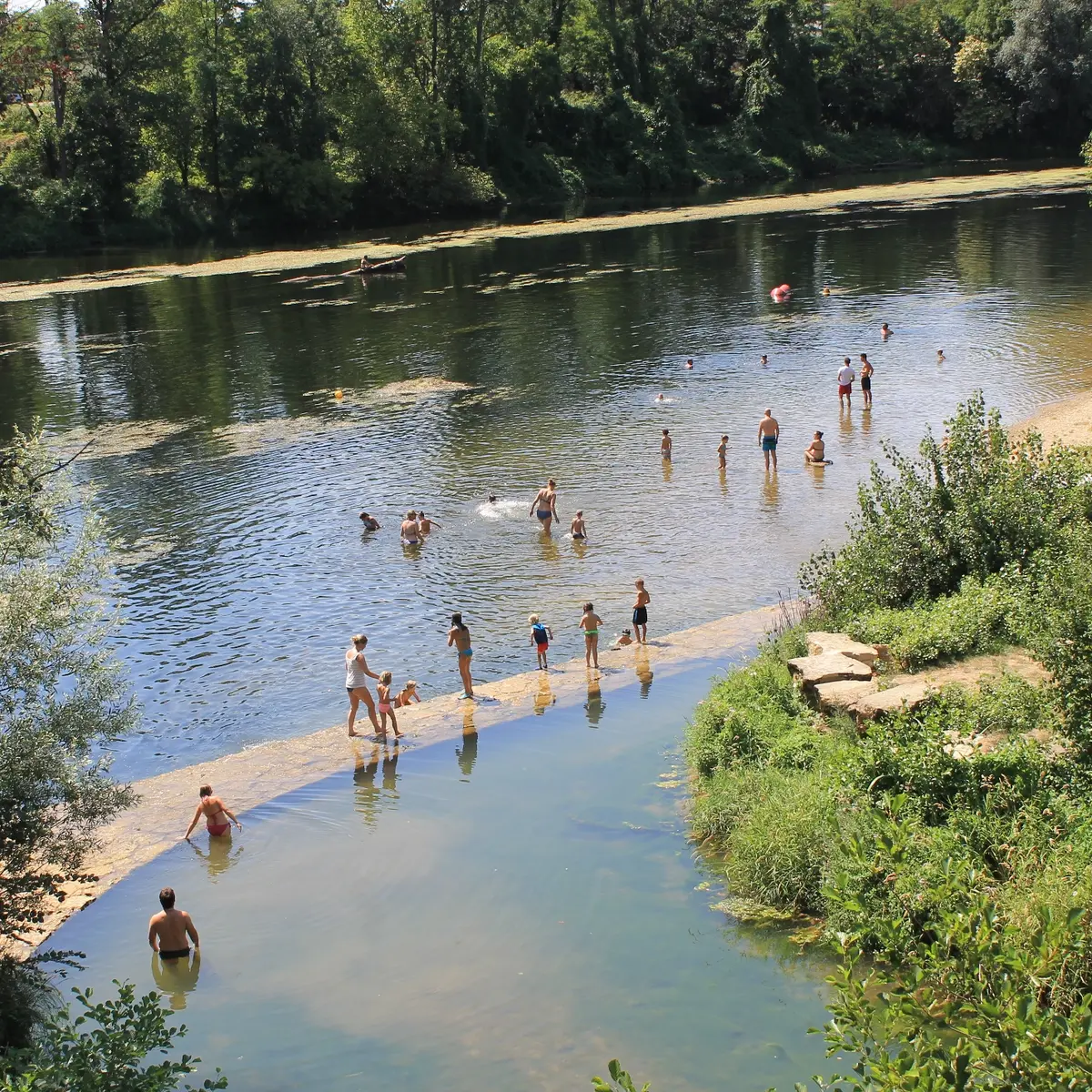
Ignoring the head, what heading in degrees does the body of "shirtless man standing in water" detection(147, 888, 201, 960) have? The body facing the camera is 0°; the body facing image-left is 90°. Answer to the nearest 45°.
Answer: approximately 180°

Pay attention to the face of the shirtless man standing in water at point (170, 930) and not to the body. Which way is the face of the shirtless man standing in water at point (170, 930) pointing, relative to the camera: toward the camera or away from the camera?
away from the camera

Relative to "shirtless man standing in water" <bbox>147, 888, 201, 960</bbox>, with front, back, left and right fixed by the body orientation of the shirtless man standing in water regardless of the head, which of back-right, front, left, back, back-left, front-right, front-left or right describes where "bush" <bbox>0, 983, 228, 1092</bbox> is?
back

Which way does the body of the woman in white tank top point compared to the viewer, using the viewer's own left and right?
facing away from the viewer and to the right of the viewer
